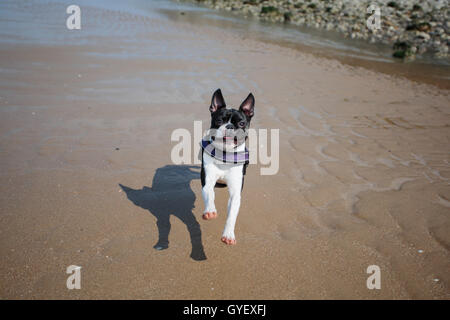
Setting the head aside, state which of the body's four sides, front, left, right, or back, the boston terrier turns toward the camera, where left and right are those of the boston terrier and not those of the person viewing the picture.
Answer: front
